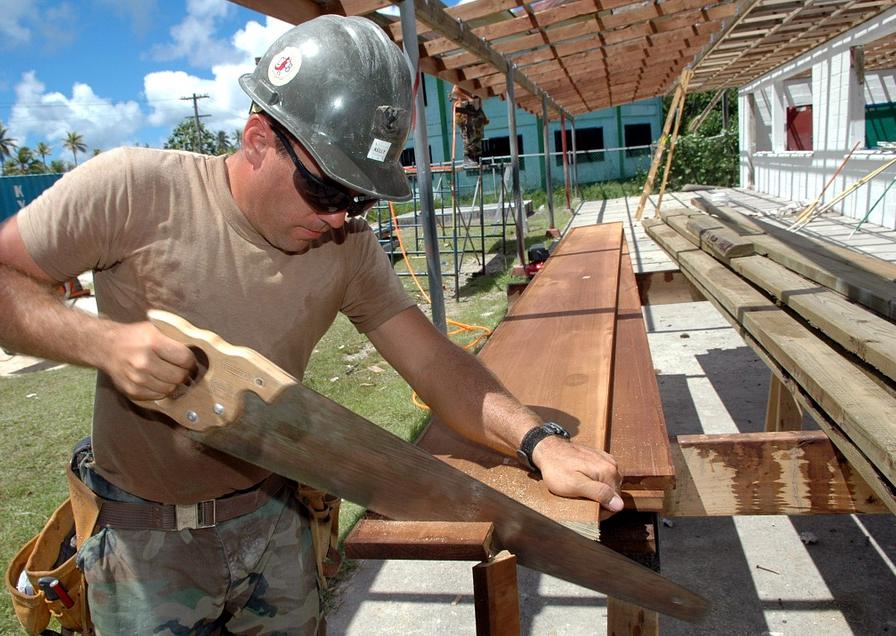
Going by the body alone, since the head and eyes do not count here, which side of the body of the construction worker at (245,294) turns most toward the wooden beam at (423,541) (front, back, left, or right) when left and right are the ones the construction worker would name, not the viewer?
front

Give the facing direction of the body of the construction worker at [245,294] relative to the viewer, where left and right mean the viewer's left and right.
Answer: facing the viewer and to the right of the viewer

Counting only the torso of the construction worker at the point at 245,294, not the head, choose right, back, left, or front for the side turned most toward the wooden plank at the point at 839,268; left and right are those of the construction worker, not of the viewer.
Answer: left

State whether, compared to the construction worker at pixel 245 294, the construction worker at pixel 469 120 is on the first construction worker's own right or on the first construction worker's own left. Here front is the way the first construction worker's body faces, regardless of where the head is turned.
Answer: on the first construction worker's own left

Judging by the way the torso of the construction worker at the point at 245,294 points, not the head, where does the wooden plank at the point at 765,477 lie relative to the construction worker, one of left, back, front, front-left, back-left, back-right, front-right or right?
front-left

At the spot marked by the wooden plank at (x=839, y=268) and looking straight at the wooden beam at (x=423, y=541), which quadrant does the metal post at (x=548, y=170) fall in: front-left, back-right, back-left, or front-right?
back-right

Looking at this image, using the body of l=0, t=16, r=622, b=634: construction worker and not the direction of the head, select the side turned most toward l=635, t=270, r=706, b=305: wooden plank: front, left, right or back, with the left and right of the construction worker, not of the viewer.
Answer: left

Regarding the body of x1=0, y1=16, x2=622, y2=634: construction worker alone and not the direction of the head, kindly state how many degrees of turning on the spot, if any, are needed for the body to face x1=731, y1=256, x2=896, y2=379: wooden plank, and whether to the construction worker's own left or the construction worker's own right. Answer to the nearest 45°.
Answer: approximately 45° to the construction worker's own left

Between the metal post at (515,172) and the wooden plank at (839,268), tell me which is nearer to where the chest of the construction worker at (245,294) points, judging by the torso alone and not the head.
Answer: the wooden plank
